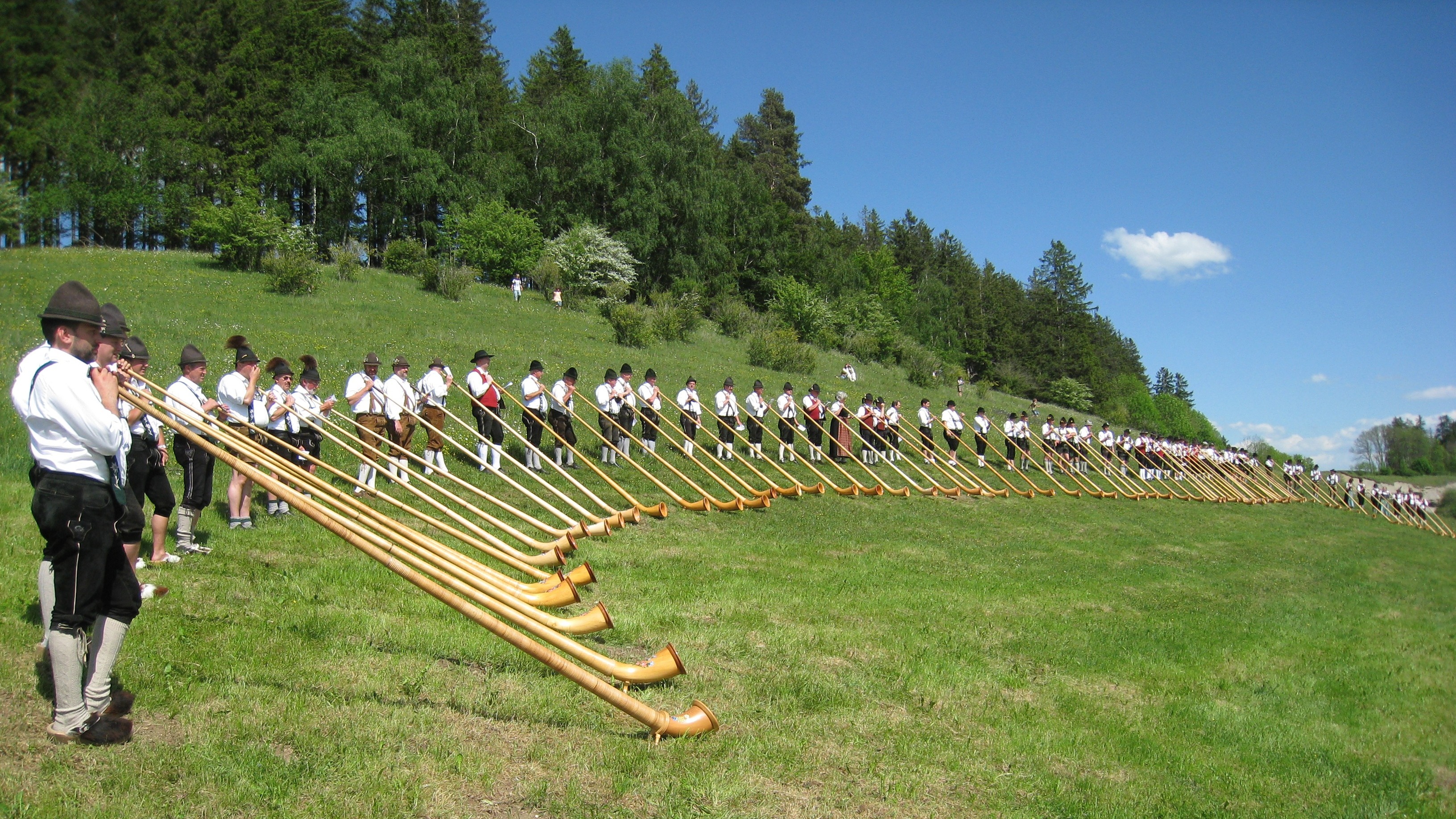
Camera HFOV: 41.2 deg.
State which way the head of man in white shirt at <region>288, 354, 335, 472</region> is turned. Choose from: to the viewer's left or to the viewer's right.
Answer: to the viewer's right

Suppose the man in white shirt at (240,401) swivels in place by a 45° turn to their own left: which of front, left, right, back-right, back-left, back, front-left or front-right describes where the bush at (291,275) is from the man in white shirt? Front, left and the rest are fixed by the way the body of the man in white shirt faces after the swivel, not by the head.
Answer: front-left

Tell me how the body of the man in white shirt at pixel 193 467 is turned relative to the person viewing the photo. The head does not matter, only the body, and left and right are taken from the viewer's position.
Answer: facing to the right of the viewer

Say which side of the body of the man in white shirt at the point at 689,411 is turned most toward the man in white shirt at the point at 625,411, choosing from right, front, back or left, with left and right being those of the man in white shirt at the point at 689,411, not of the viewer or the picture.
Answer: right

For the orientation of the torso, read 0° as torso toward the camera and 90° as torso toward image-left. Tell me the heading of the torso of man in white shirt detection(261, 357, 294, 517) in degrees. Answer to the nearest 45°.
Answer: approximately 315°

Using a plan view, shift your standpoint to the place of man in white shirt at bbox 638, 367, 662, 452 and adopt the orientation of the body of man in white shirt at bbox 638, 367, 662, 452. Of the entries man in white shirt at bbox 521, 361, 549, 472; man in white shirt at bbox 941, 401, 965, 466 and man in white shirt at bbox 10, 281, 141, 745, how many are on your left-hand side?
1

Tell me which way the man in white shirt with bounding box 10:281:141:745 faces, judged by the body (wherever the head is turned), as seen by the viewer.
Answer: to the viewer's right

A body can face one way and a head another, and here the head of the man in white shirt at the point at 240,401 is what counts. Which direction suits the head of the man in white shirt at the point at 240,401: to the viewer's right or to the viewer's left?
to the viewer's right

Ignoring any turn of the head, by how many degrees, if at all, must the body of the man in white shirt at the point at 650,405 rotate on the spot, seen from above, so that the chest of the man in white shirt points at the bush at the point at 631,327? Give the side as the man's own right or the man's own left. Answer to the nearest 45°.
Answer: approximately 135° to the man's own left
